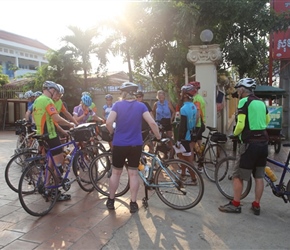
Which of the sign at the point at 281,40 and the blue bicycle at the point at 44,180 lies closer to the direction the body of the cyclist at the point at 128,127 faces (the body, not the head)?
the sign

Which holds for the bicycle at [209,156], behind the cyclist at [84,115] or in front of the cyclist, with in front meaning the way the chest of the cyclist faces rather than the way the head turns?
in front

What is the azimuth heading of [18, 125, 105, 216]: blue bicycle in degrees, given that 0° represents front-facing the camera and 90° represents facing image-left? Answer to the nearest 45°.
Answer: approximately 225°

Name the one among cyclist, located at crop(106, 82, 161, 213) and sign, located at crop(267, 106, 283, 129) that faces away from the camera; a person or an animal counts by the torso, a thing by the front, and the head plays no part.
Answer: the cyclist

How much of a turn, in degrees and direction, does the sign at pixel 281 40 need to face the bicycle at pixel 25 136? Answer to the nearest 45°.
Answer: approximately 45° to its right

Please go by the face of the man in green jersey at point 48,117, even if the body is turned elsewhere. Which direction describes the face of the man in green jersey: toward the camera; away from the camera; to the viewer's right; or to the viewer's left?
to the viewer's right

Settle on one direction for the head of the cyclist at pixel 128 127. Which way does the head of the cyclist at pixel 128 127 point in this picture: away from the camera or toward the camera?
away from the camera

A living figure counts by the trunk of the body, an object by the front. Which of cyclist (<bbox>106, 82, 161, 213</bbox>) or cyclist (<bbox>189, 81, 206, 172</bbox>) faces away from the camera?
cyclist (<bbox>106, 82, 161, 213</bbox>)

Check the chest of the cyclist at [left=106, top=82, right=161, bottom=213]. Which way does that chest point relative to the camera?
away from the camera

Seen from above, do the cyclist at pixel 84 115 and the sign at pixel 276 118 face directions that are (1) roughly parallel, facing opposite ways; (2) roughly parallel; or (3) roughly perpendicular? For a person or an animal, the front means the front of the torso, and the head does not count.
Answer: roughly parallel

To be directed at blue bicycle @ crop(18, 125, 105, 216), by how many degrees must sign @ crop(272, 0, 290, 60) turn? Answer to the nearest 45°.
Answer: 0° — it already faces it

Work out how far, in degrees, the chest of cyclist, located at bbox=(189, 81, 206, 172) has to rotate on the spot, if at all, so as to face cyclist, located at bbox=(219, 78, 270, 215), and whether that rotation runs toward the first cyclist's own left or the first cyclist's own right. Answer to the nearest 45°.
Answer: approximately 90° to the first cyclist's own left
